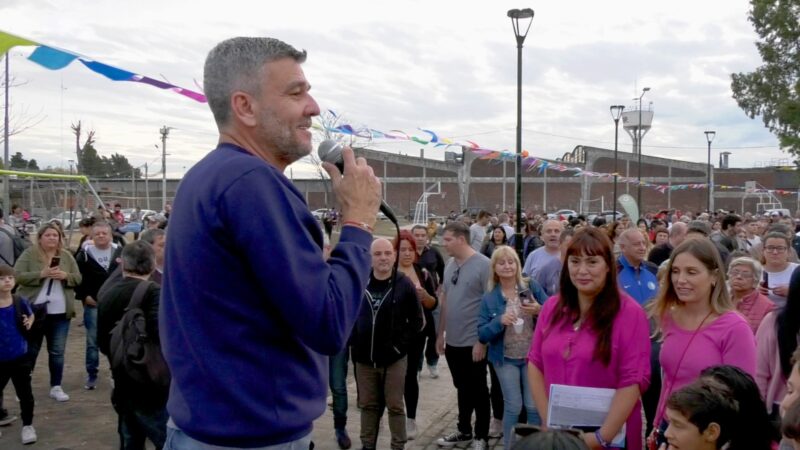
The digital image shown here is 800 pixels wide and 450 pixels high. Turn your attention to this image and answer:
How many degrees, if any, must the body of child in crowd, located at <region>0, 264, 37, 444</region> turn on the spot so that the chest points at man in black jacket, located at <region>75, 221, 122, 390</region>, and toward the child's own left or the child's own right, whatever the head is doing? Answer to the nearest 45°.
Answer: approximately 180°

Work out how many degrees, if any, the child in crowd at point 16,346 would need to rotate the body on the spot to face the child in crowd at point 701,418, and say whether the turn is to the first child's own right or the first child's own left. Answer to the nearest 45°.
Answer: approximately 45° to the first child's own left

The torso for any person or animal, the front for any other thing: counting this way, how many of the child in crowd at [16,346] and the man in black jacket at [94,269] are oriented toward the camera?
2

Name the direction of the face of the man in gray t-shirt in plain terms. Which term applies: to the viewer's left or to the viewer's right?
to the viewer's left

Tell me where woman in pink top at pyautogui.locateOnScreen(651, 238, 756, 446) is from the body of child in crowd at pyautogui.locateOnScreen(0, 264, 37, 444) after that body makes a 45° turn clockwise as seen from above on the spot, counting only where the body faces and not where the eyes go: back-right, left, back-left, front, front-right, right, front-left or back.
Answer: left

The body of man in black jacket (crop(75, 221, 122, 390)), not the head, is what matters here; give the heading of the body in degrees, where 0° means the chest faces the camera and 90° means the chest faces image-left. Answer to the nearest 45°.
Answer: approximately 0°

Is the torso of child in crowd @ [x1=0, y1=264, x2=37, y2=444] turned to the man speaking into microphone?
yes

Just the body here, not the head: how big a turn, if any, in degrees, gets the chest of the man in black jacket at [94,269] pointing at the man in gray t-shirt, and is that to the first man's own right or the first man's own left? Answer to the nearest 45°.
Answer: approximately 45° to the first man's own left

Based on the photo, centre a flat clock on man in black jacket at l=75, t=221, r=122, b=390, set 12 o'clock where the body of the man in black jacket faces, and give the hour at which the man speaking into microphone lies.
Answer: The man speaking into microphone is roughly at 12 o'clock from the man in black jacket.

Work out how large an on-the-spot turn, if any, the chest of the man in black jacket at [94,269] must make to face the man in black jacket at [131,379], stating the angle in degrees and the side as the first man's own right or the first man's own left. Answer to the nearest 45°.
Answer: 0° — they already face them

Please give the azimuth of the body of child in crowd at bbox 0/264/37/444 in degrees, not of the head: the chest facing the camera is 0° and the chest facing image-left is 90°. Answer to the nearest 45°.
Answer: approximately 0°
